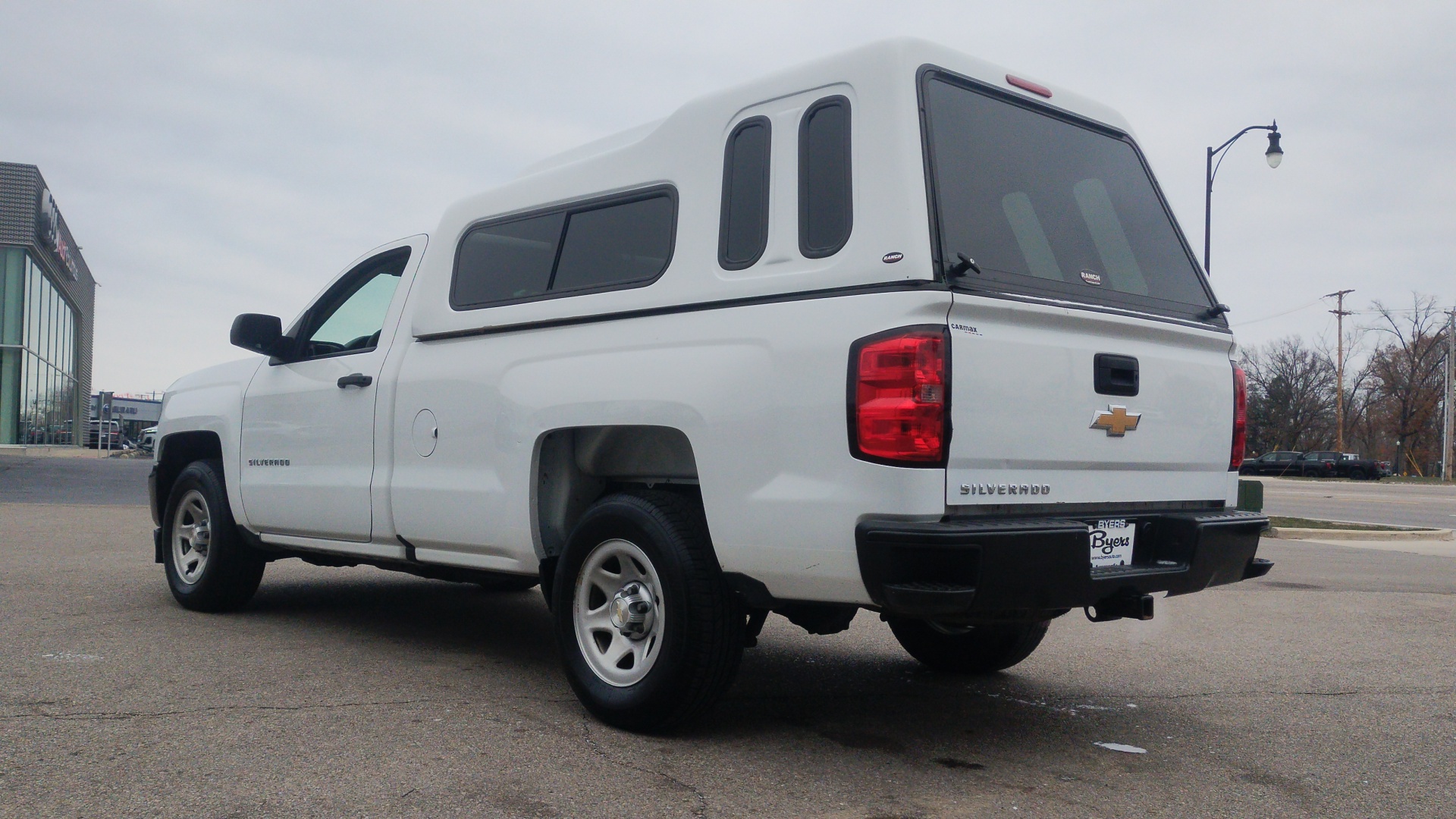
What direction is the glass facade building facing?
to the viewer's right

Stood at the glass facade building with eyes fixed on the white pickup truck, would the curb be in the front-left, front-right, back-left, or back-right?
front-left

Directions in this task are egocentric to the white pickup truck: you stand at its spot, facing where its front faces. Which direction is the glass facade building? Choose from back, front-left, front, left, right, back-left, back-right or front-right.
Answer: front

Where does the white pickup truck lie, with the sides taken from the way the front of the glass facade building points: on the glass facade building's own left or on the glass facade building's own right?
on the glass facade building's own right

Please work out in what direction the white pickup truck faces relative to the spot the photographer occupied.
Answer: facing away from the viewer and to the left of the viewer

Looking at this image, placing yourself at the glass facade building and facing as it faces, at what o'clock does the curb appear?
The curb is roughly at 2 o'clock from the glass facade building.

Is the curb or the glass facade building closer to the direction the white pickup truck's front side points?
the glass facade building

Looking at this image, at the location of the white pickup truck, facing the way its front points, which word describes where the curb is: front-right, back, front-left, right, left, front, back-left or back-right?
right

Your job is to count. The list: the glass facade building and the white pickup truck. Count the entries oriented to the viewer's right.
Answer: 1

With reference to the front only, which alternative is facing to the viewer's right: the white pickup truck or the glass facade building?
the glass facade building
